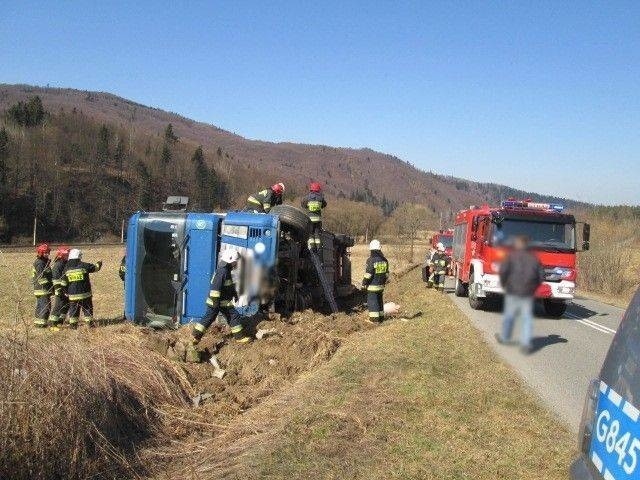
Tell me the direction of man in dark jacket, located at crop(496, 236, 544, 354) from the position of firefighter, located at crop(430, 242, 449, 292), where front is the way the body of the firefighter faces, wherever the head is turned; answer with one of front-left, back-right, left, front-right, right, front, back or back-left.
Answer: front

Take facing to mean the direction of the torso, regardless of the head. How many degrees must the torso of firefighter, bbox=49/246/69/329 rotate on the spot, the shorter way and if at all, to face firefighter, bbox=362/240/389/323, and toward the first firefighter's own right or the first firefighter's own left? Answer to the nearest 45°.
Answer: approximately 45° to the first firefighter's own right

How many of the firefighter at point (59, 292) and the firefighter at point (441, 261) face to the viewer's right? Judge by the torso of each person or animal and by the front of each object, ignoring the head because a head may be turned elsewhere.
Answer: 1

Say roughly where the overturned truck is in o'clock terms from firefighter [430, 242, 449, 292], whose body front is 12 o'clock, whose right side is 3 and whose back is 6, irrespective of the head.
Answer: The overturned truck is roughly at 1 o'clock from the firefighter.

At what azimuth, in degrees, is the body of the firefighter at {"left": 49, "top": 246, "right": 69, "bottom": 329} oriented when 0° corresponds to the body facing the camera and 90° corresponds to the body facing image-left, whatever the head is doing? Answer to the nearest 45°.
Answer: approximately 270°

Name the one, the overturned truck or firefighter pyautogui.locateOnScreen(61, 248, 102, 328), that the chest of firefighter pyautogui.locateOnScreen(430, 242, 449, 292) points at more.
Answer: the overturned truck
